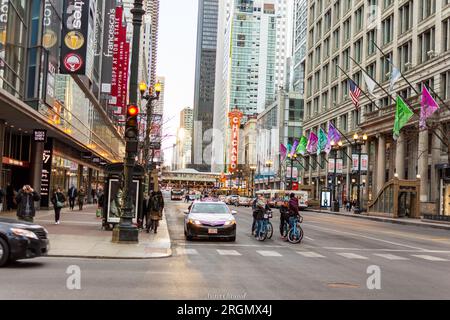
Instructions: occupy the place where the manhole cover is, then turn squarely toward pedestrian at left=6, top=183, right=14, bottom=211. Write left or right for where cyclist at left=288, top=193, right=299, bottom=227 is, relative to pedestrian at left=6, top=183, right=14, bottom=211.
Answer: right

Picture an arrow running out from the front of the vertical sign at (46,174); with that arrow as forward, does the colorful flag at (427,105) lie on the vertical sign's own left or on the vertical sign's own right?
on the vertical sign's own left

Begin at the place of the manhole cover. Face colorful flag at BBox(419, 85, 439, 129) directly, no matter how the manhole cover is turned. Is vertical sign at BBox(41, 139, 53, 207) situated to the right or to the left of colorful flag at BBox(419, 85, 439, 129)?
left

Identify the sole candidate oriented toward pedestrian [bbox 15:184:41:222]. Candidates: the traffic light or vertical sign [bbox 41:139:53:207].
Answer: the vertical sign

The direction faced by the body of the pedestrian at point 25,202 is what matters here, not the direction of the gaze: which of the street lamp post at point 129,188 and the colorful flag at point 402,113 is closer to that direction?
the street lamp post

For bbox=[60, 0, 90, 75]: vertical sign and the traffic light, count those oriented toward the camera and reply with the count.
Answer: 2

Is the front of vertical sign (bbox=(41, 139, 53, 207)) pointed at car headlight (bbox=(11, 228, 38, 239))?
yes

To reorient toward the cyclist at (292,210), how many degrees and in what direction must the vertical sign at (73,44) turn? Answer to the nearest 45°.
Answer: approximately 45° to its left

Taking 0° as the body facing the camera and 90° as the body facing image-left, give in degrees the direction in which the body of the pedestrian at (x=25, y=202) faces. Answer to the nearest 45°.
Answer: approximately 0°

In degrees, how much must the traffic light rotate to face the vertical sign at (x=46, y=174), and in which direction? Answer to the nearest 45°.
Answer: approximately 180°
